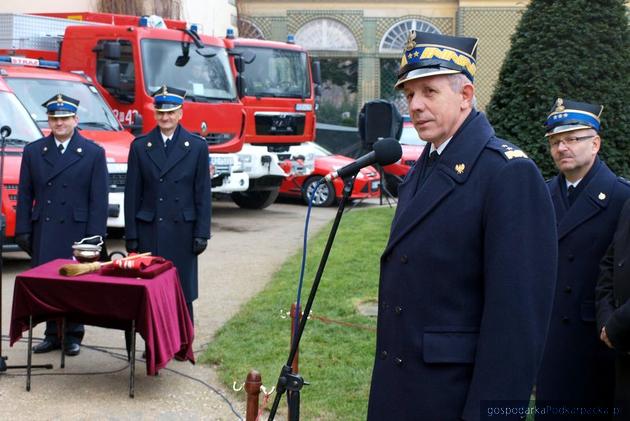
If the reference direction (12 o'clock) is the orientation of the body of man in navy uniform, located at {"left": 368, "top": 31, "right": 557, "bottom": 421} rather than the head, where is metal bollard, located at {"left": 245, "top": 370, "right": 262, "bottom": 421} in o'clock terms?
The metal bollard is roughly at 3 o'clock from the man in navy uniform.

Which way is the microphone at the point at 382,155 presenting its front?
to the viewer's right

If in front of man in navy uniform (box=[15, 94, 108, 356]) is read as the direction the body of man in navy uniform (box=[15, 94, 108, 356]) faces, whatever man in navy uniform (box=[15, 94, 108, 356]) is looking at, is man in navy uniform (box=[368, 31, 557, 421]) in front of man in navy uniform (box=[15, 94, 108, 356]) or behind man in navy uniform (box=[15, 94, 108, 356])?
in front

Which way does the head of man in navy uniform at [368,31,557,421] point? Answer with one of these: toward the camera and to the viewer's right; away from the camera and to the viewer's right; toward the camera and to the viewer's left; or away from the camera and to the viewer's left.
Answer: toward the camera and to the viewer's left

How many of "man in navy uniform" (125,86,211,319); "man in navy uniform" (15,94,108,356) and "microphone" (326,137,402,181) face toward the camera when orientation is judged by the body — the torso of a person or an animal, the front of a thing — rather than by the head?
2

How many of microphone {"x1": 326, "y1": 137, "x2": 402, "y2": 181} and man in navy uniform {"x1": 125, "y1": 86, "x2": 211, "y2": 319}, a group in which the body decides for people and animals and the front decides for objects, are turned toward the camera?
1

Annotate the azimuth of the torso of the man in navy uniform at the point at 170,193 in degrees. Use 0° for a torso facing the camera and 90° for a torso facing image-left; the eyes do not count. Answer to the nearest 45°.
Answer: approximately 0°

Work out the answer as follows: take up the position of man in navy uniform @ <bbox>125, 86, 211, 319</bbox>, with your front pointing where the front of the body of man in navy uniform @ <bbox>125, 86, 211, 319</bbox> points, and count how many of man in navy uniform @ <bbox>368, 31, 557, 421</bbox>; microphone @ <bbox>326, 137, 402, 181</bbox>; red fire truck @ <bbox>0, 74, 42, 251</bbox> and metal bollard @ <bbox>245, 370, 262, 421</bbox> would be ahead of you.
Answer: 3

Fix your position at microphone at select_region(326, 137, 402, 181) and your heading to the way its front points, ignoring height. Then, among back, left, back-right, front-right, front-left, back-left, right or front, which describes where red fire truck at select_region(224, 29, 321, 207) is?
left

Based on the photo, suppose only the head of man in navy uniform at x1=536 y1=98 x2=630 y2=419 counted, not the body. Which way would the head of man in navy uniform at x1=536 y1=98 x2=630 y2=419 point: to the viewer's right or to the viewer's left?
to the viewer's left

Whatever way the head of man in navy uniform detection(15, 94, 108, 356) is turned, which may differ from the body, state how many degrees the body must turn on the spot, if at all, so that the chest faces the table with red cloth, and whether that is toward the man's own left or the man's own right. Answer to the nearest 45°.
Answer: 0° — they already face it

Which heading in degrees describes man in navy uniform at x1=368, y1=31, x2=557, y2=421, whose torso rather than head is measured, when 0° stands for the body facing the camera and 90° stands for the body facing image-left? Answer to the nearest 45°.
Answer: approximately 45°

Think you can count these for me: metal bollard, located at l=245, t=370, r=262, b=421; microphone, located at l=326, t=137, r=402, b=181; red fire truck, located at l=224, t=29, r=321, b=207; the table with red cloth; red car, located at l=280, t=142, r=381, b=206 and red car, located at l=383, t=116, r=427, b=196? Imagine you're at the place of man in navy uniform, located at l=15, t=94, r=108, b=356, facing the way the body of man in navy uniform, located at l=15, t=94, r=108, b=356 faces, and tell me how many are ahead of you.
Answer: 3

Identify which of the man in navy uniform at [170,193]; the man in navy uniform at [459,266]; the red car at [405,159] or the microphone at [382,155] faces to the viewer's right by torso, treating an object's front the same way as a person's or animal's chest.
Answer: the microphone

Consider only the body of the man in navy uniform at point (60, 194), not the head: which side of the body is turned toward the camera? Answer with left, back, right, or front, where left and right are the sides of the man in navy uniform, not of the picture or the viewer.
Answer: front

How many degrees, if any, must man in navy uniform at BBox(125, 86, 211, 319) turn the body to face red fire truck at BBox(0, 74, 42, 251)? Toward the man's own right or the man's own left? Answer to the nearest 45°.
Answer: approximately 135° to the man's own right

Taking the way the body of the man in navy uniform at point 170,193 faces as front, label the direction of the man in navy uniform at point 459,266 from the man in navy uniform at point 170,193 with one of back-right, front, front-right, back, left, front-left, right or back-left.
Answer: front
